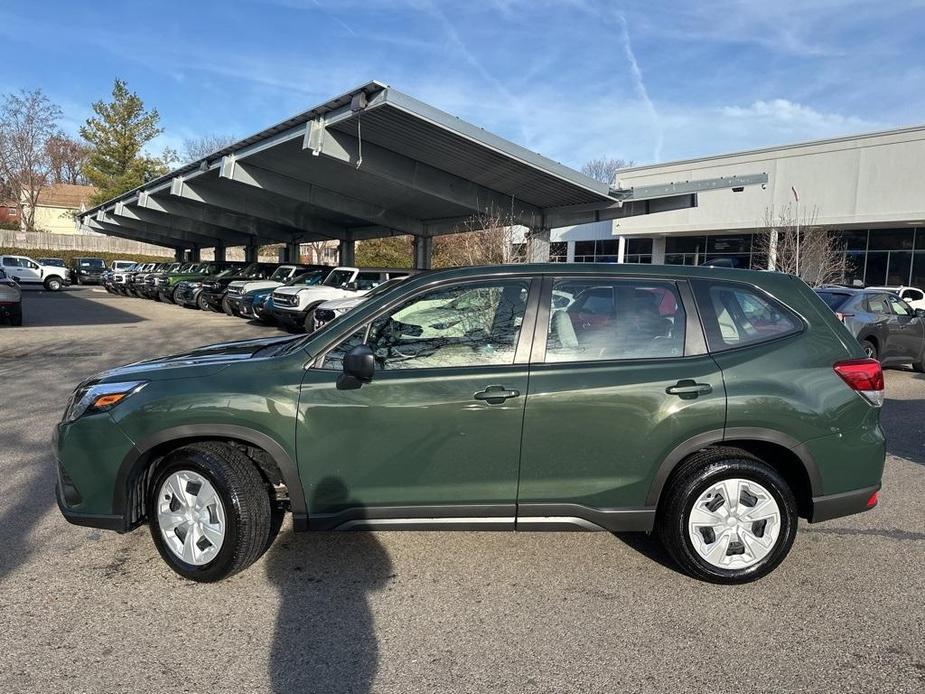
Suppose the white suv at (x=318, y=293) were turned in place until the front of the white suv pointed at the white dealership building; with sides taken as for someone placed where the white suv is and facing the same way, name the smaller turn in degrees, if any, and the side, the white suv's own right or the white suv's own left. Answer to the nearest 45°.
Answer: approximately 135° to the white suv's own left

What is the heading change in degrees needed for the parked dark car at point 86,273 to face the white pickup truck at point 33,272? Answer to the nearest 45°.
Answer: approximately 45° to its right

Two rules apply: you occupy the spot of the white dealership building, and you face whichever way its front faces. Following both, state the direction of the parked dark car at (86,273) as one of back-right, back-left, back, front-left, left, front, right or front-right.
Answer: front-right

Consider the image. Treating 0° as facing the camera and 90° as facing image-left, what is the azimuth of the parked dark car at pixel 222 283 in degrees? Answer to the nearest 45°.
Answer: approximately 45°

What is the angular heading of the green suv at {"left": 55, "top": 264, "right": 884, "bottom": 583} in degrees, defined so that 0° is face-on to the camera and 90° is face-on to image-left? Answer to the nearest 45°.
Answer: approximately 90°

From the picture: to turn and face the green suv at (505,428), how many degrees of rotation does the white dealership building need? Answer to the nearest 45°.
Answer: approximately 45° to its left

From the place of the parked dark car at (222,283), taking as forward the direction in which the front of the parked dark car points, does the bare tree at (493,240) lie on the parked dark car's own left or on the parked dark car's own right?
on the parked dark car's own left

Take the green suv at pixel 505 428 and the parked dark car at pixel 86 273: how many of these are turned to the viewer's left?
1

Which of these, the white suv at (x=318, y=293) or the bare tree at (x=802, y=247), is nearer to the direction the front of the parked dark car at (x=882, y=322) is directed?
the bare tree

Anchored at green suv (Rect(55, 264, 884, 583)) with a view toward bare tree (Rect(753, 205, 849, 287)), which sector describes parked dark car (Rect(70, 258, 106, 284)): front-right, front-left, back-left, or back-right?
front-left

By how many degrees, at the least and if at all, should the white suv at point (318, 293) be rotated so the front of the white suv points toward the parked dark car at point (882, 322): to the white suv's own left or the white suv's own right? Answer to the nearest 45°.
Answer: approximately 90° to the white suv's own left

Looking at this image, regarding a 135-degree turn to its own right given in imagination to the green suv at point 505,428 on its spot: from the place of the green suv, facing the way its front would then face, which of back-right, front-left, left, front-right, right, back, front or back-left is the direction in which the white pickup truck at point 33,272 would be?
left

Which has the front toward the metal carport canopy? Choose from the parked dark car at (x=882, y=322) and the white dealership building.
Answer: the white dealership building

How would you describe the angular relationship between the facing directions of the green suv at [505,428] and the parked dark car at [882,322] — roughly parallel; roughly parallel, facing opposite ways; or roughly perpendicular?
roughly parallel, facing opposite ways

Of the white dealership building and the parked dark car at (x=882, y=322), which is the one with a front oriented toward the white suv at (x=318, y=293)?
the white dealership building

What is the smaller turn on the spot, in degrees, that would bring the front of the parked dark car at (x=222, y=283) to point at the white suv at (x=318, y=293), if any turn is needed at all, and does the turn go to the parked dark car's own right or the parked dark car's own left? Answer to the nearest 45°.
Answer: approximately 45° to the parked dark car's own left

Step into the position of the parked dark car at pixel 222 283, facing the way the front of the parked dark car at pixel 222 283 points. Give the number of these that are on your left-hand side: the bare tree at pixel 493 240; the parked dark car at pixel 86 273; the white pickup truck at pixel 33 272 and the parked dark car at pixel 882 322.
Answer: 2

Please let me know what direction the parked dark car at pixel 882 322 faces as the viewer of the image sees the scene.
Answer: facing away from the viewer and to the right of the viewer
